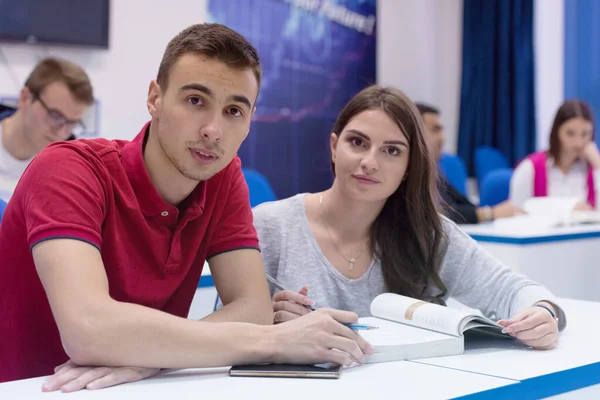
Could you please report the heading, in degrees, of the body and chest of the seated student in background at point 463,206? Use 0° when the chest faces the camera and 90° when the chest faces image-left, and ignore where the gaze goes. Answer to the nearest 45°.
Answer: approximately 315°

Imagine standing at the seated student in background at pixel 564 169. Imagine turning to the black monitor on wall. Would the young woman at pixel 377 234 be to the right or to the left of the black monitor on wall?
left

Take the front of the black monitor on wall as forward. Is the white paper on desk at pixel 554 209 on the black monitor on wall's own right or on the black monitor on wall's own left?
on the black monitor on wall's own left

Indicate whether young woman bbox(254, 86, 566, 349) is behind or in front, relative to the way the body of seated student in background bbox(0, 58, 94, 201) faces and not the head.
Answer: in front

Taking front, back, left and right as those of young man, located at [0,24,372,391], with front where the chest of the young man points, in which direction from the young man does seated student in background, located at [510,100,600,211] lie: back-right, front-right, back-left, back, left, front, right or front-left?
left

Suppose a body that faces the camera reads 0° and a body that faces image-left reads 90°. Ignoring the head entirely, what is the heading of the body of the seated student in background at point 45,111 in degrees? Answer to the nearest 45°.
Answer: approximately 315°

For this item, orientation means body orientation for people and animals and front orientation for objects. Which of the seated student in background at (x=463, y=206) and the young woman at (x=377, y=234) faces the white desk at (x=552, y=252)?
the seated student in background

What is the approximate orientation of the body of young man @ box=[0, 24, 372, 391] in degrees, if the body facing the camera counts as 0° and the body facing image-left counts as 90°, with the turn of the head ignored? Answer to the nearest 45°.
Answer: approximately 315°

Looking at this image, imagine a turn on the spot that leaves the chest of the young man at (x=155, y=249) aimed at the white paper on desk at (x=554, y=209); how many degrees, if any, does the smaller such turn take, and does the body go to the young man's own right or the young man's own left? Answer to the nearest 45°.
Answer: approximately 90° to the young man's own left
